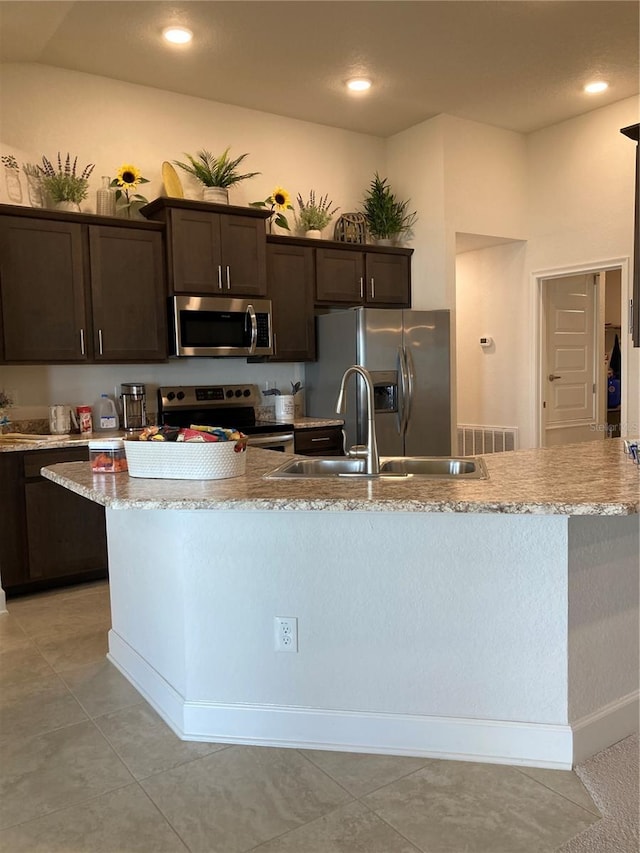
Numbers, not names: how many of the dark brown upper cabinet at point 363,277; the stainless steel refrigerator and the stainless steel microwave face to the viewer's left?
0

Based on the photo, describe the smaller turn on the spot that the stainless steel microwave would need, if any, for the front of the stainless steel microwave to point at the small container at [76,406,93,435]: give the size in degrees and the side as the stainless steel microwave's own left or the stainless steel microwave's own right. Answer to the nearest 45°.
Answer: approximately 90° to the stainless steel microwave's own right

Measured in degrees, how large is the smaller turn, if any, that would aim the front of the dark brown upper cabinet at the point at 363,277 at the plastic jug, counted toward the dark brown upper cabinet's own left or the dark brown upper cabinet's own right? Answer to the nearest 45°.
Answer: approximately 90° to the dark brown upper cabinet's own right

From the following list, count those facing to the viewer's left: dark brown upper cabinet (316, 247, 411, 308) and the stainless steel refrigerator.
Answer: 0

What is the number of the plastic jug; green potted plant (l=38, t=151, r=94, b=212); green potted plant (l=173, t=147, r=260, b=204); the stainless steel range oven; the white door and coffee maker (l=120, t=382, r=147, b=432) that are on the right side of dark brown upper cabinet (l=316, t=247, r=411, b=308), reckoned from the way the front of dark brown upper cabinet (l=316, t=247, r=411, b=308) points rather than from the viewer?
5

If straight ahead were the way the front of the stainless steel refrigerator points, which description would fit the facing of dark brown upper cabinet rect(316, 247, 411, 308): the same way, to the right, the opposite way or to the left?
the same way

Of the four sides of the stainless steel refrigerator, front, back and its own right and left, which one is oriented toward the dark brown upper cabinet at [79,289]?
right

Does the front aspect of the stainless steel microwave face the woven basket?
yes

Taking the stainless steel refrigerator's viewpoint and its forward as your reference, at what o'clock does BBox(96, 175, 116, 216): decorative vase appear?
The decorative vase is roughly at 4 o'clock from the stainless steel refrigerator.

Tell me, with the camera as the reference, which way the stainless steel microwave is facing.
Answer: facing the viewer

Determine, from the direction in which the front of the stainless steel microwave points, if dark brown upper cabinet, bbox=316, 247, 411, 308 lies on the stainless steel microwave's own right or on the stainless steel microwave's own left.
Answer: on the stainless steel microwave's own left

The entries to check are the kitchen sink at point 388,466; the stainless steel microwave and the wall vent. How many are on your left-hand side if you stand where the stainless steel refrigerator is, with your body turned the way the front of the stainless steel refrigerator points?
1

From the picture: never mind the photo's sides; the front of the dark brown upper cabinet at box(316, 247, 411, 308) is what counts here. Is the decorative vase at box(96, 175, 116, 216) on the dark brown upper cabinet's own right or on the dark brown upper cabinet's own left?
on the dark brown upper cabinet's own right

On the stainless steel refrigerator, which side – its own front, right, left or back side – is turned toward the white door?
left

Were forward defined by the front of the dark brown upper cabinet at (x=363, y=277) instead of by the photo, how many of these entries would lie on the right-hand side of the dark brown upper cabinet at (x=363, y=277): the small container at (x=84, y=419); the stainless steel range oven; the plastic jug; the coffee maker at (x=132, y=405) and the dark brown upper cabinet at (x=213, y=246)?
5

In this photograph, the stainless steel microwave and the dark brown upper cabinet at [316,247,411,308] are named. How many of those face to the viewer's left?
0
